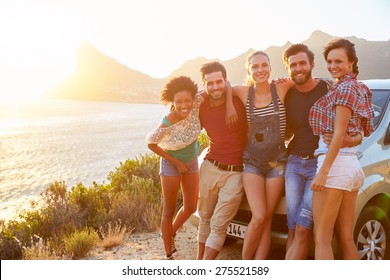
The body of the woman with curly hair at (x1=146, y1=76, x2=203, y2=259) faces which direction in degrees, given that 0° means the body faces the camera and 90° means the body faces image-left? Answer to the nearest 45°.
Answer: approximately 0°

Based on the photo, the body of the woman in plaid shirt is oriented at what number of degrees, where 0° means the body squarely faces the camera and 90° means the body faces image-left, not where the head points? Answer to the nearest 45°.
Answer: approximately 90°

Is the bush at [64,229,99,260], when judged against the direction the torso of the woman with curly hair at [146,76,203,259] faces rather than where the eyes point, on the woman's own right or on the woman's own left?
on the woman's own right
